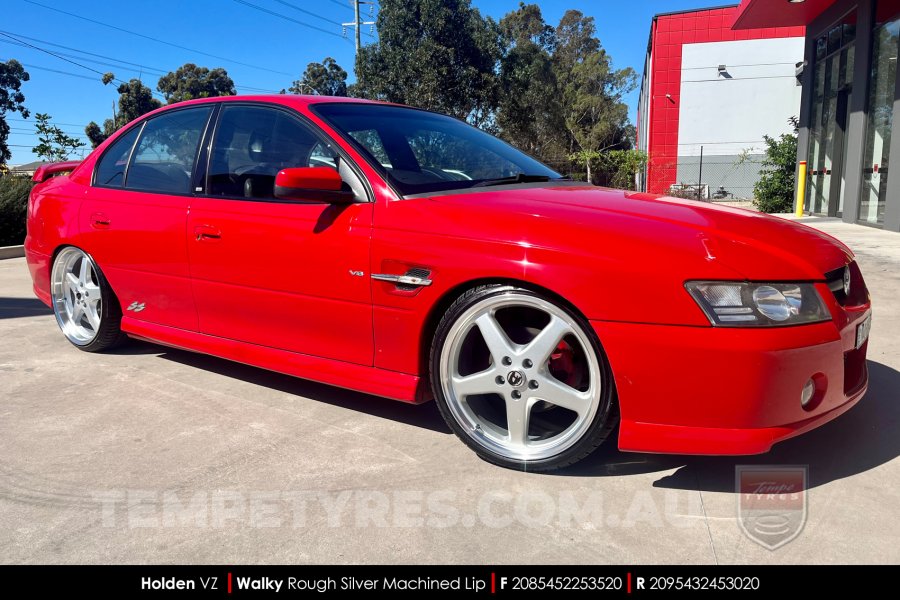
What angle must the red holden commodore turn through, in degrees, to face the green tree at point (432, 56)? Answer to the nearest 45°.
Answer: approximately 135° to its left

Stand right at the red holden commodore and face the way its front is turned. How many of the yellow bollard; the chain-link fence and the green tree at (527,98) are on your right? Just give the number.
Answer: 0

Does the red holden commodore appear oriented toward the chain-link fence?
no

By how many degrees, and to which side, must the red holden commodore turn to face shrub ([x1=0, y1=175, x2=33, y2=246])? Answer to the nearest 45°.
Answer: approximately 180°

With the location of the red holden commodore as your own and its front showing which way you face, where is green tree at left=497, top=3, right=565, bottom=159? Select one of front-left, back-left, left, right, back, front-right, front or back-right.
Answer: back-left

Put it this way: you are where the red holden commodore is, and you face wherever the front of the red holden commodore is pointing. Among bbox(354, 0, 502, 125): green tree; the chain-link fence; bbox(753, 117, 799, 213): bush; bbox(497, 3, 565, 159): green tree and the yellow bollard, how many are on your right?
0

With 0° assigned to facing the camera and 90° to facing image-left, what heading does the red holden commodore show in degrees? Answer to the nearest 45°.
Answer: approximately 315°

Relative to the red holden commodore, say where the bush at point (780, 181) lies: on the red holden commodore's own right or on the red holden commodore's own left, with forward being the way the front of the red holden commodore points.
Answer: on the red holden commodore's own left

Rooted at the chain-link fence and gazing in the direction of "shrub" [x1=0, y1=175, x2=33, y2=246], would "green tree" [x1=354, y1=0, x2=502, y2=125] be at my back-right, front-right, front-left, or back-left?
front-right

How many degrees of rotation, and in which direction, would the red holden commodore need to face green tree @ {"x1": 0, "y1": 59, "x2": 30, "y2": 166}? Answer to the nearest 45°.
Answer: approximately 180°

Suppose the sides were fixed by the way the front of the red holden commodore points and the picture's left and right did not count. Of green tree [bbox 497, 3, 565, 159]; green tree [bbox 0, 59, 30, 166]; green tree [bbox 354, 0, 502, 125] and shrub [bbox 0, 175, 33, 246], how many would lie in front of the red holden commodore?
0

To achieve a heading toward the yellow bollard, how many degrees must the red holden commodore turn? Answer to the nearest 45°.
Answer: approximately 90° to its left
